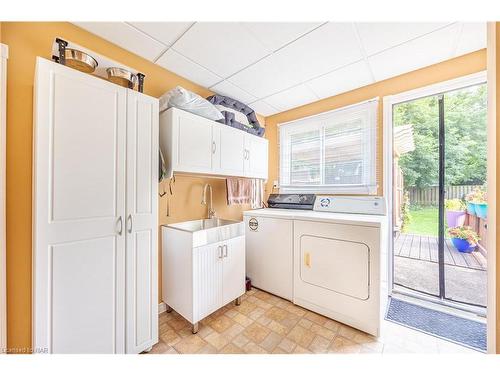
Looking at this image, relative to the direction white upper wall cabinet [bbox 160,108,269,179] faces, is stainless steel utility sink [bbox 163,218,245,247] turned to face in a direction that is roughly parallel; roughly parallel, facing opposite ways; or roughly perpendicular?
roughly parallel

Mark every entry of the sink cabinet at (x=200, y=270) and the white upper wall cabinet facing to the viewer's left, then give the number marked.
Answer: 0

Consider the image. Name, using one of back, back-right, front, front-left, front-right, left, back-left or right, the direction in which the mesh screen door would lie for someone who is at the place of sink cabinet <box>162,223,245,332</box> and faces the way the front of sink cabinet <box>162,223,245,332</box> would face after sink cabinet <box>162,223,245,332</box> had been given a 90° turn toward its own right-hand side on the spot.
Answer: back-left

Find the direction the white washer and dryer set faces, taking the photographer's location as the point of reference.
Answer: facing the viewer and to the left of the viewer

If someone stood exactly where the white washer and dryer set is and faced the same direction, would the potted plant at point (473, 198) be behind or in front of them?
behind

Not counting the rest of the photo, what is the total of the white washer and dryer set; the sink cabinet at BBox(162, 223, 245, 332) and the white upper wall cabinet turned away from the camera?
0

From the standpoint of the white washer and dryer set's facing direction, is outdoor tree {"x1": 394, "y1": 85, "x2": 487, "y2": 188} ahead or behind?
behind

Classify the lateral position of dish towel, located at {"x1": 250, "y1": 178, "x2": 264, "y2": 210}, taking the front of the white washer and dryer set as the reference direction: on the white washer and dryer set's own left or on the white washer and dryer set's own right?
on the white washer and dryer set's own right

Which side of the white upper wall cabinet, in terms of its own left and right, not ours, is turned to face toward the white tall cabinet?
right

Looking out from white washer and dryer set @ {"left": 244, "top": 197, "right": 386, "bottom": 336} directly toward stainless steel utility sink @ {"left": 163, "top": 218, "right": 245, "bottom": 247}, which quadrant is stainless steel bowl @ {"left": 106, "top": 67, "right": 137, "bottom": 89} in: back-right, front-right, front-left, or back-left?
front-left

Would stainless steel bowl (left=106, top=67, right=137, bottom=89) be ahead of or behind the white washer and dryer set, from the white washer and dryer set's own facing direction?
ahead

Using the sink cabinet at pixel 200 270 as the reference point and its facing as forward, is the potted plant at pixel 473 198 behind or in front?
in front

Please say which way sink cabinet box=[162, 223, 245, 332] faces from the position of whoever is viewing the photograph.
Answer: facing the viewer and to the right of the viewer
